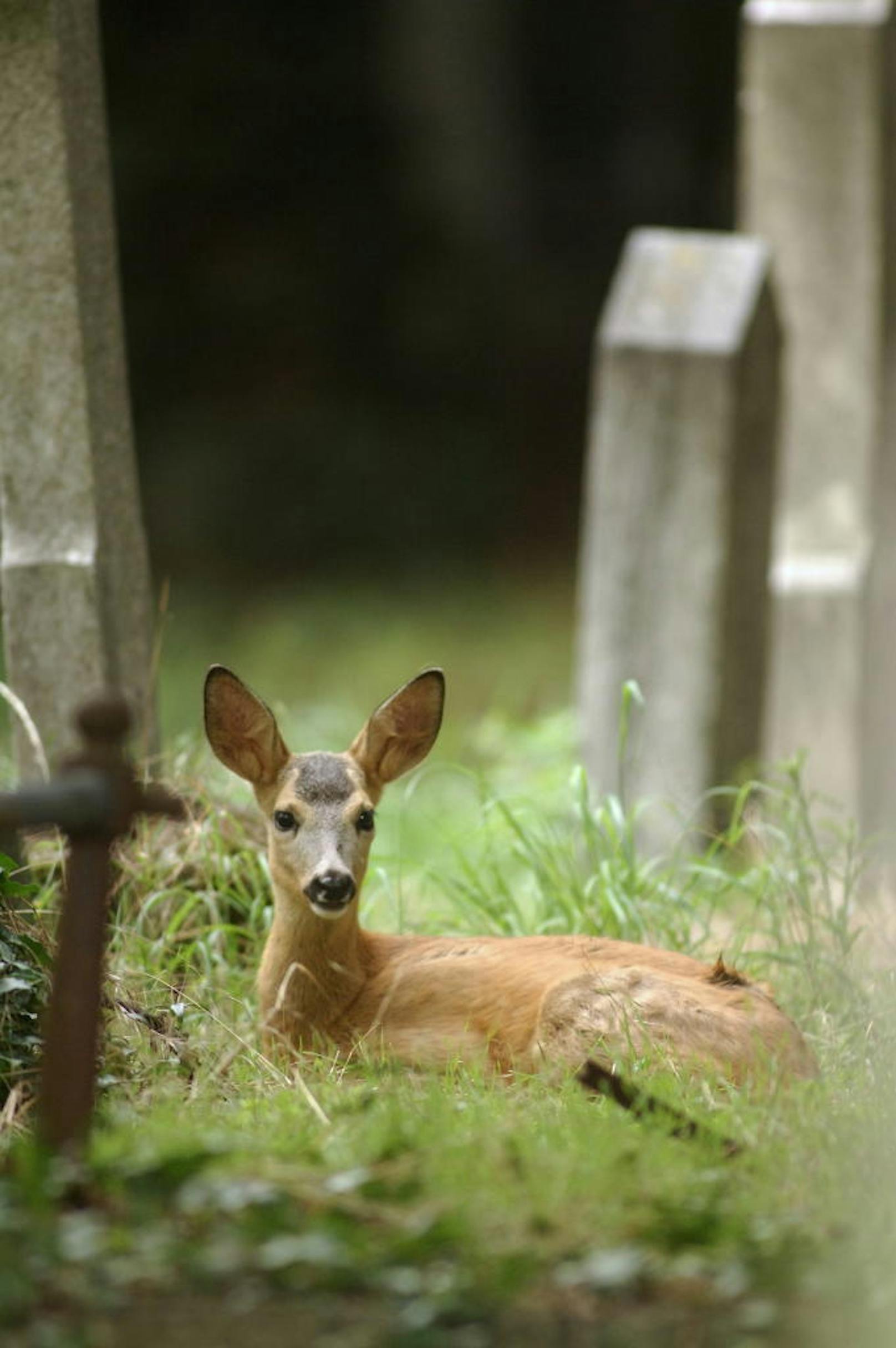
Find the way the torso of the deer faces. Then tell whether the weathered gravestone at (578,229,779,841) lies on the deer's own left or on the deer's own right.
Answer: on the deer's own right

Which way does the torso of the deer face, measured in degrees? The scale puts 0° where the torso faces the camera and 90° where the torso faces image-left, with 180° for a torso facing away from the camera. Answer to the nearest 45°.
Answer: approximately 90°

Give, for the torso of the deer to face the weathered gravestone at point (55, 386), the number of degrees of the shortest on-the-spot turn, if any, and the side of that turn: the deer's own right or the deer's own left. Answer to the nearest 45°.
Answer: approximately 45° to the deer's own right

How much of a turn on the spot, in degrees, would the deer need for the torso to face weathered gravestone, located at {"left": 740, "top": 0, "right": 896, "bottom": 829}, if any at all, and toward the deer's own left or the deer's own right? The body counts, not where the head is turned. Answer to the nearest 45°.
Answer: approximately 90° to the deer's own right
